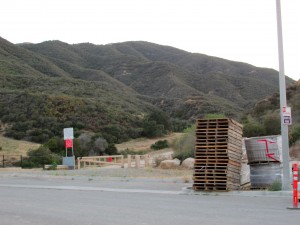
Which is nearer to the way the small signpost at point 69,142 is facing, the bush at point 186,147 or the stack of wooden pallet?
the stack of wooden pallet

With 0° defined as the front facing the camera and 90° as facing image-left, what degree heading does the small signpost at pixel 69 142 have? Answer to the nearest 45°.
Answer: approximately 0°

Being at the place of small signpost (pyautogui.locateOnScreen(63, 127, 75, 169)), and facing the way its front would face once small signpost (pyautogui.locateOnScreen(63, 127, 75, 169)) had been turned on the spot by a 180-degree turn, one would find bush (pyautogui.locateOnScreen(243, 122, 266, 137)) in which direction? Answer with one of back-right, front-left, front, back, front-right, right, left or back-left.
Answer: right

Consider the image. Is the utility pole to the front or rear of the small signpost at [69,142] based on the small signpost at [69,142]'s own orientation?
to the front

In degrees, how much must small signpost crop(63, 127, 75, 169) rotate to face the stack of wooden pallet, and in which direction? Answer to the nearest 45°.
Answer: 0° — it already faces it

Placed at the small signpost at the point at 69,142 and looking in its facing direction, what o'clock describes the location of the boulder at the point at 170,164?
The boulder is roughly at 10 o'clock from the small signpost.

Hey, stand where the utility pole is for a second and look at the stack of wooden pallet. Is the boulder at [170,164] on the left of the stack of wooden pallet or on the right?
right

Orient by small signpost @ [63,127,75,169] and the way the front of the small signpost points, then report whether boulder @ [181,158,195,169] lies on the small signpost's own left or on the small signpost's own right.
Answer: on the small signpost's own left

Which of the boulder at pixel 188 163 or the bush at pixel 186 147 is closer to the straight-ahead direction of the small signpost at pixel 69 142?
the boulder

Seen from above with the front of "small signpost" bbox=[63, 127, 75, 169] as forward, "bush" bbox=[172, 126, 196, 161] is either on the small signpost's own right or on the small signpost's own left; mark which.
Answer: on the small signpost's own left

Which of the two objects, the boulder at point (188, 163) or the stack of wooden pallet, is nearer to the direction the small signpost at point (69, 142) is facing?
the stack of wooden pallet
